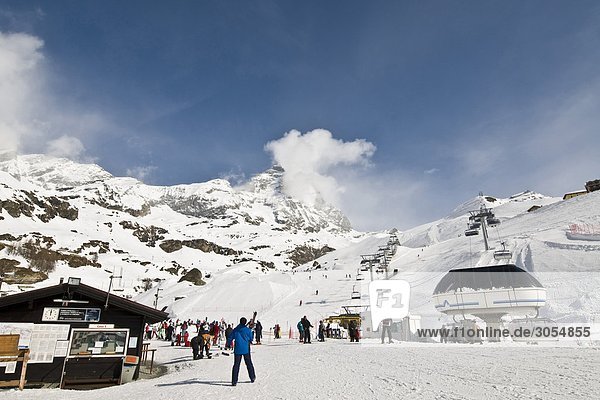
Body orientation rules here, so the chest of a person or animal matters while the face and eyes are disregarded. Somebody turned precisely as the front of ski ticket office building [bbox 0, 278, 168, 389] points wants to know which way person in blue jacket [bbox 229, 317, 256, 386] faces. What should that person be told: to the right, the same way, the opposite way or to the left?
the opposite way

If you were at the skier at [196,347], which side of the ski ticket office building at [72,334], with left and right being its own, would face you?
left

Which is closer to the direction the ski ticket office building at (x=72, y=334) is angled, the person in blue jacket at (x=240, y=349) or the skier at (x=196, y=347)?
the person in blue jacket

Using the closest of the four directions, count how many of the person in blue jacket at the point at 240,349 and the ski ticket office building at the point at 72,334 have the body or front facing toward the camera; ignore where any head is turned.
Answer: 1

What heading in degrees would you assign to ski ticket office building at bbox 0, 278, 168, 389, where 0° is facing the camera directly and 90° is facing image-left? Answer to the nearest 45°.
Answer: approximately 0°

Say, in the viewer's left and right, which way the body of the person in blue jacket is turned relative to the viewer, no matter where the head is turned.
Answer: facing away from the viewer
